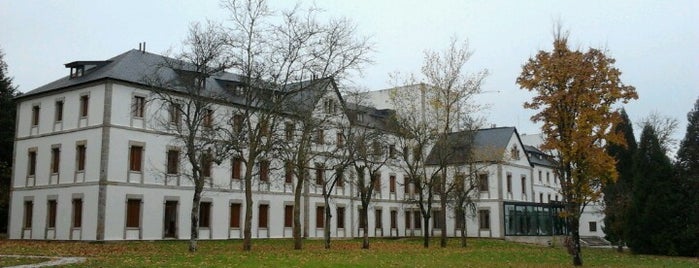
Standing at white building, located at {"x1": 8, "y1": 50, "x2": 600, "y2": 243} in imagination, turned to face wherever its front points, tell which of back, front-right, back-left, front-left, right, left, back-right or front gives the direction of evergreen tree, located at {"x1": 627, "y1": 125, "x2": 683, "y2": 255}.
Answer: front-left

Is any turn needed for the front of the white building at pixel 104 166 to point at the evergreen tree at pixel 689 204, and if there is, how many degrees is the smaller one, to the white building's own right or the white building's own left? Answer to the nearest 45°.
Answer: approximately 45° to the white building's own left

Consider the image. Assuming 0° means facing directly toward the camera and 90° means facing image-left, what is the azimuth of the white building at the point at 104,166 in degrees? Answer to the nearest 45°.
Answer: approximately 315°
